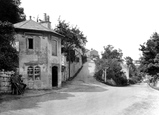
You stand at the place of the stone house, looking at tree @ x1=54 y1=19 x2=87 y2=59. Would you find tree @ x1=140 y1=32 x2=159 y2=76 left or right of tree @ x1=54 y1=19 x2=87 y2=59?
right

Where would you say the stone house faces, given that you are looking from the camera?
facing the viewer and to the right of the viewer

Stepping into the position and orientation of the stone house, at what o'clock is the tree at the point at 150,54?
The tree is roughly at 10 o'clock from the stone house.

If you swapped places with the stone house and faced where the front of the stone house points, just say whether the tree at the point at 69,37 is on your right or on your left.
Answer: on your left

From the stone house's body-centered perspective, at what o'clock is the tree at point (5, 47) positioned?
The tree is roughly at 2 o'clock from the stone house.
